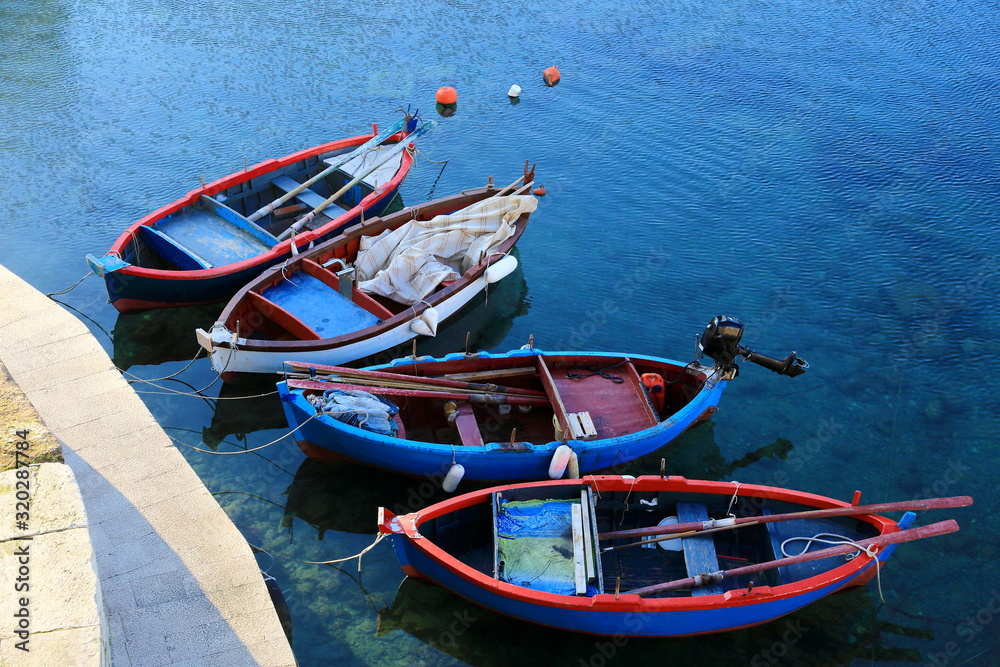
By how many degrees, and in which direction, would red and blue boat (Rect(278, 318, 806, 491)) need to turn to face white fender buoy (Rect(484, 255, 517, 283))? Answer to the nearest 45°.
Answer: approximately 90° to its right

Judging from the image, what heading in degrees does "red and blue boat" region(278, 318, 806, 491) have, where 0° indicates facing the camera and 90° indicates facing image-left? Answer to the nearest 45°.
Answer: approximately 90°
